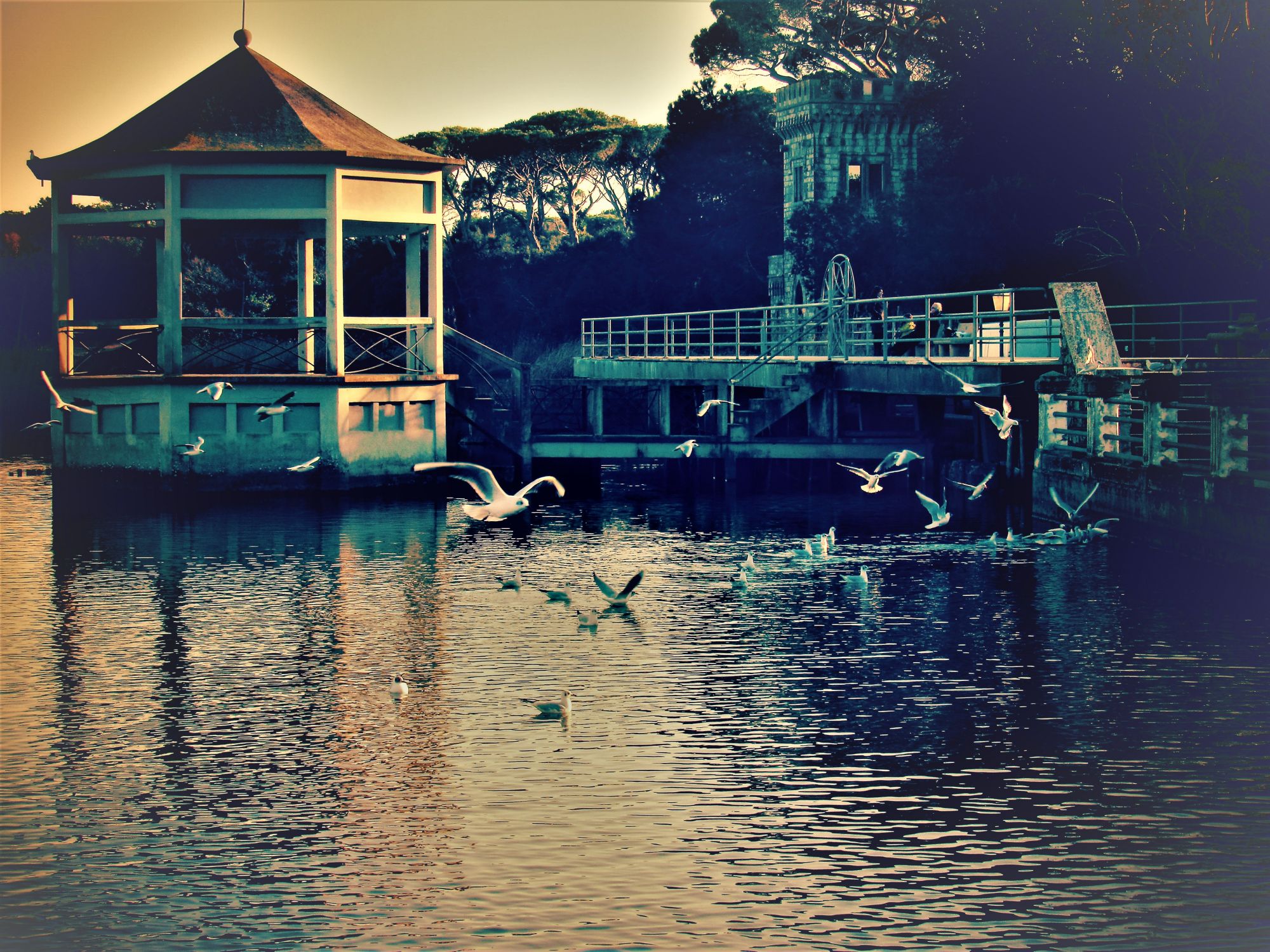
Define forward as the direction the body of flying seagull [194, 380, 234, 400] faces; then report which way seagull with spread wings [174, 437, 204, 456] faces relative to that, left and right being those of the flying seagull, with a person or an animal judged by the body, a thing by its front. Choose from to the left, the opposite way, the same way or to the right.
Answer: the same way

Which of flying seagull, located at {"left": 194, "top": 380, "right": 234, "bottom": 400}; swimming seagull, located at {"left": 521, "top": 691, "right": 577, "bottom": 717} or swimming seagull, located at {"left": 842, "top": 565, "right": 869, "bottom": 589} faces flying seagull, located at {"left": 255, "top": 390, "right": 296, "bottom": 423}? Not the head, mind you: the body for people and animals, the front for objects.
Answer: flying seagull, located at {"left": 194, "top": 380, "right": 234, "bottom": 400}

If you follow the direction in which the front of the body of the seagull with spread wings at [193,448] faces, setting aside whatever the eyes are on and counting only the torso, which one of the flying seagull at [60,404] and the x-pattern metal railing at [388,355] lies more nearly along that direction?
the x-pattern metal railing

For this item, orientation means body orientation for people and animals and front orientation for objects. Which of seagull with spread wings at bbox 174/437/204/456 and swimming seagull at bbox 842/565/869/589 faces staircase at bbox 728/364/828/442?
the seagull with spread wings

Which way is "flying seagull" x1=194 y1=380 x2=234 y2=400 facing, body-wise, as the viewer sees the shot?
to the viewer's right

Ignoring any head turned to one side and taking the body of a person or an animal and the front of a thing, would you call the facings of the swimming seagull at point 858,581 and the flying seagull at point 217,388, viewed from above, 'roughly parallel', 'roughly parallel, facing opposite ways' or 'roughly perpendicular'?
roughly parallel

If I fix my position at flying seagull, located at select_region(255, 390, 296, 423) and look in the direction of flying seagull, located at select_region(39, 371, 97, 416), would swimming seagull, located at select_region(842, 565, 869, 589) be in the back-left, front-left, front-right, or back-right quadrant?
back-left

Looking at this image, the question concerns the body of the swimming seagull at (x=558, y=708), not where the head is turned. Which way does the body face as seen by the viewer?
to the viewer's right

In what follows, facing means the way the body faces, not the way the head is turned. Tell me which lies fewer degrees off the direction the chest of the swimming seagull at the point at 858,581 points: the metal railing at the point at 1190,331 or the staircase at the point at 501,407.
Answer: the metal railing

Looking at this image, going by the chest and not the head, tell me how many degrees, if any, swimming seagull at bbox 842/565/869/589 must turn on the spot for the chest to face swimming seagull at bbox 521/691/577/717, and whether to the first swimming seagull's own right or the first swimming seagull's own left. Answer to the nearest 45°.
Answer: approximately 90° to the first swimming seagull's own right

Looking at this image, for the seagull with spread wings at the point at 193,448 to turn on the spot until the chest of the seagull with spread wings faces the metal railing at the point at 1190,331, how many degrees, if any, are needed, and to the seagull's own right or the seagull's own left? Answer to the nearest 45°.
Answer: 0° — it already faces it

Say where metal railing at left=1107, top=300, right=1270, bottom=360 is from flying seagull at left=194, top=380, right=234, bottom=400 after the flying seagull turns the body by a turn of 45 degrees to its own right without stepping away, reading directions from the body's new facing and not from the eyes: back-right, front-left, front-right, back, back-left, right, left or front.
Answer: front-left
